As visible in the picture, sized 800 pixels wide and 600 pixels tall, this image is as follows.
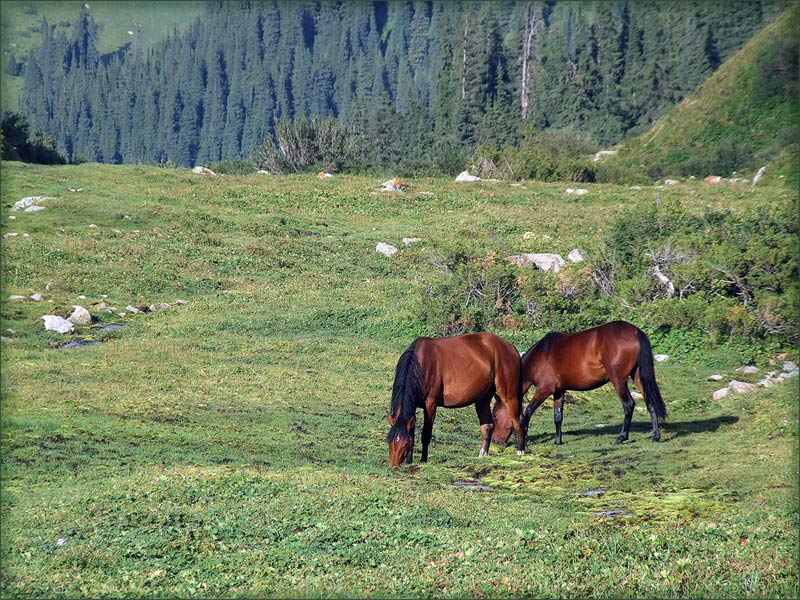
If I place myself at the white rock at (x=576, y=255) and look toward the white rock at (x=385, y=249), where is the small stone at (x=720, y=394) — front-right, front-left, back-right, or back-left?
back-left

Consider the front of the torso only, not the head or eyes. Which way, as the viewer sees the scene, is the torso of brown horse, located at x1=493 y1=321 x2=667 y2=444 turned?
to the viewer's left

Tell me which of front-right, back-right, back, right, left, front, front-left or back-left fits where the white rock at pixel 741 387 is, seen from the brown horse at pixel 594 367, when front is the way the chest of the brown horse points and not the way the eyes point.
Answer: back-right

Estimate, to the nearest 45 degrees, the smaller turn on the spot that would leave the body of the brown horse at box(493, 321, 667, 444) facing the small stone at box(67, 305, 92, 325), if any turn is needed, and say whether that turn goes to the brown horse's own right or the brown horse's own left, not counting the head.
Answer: approximately 45° to the brown horse's own right

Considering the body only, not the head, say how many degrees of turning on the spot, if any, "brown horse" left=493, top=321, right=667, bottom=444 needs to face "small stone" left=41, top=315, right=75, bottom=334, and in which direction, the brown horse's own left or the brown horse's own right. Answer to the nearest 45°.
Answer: approximately 45° to the brown horse's own right

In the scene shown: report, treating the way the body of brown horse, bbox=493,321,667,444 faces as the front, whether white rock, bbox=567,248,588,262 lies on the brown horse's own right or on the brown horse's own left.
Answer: on the brown horse's own right

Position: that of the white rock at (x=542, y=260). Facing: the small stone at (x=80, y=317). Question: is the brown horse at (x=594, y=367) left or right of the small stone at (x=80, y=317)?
left

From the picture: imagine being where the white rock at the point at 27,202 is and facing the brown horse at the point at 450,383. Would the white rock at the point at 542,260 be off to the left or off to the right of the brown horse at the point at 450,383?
left
